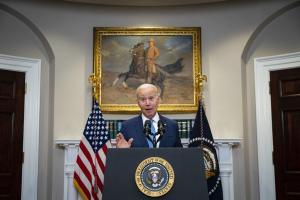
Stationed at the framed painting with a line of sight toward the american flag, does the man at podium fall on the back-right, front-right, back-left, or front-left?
front-left

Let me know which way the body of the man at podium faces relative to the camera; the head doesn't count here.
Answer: toward the camera

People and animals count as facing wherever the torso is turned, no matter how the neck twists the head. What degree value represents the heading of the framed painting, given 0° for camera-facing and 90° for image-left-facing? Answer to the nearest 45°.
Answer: approximately 0°

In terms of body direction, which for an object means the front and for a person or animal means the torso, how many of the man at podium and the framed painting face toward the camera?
2

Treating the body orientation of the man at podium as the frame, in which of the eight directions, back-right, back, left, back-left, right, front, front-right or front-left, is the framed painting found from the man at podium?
back

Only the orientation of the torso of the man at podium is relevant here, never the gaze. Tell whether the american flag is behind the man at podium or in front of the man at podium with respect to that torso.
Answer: behind

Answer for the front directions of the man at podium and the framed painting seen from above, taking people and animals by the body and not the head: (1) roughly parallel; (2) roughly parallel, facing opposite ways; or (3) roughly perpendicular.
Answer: roughly parallel

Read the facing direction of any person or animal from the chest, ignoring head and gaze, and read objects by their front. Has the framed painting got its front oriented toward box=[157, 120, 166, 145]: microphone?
yes

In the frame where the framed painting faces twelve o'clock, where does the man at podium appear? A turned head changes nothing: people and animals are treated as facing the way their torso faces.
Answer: The man at podium is roughly at 12 o'clock from the framed painting.
